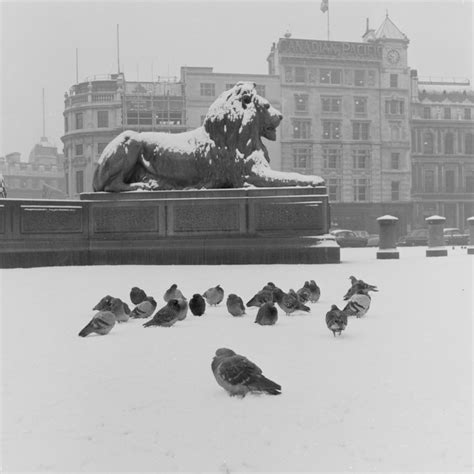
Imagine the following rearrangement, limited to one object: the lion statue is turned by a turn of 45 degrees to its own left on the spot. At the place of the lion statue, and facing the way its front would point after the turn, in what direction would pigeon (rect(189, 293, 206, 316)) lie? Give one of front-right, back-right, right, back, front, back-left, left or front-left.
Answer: back-right

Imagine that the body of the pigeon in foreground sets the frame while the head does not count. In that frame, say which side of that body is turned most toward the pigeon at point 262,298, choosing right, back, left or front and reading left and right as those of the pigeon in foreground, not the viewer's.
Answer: right

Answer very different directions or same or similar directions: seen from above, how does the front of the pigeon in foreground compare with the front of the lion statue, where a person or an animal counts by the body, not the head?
very different directions

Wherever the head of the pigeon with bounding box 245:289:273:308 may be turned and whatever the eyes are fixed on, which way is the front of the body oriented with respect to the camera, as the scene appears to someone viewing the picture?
to the viewer's right

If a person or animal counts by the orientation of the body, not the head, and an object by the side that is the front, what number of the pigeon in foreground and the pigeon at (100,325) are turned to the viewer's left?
1
